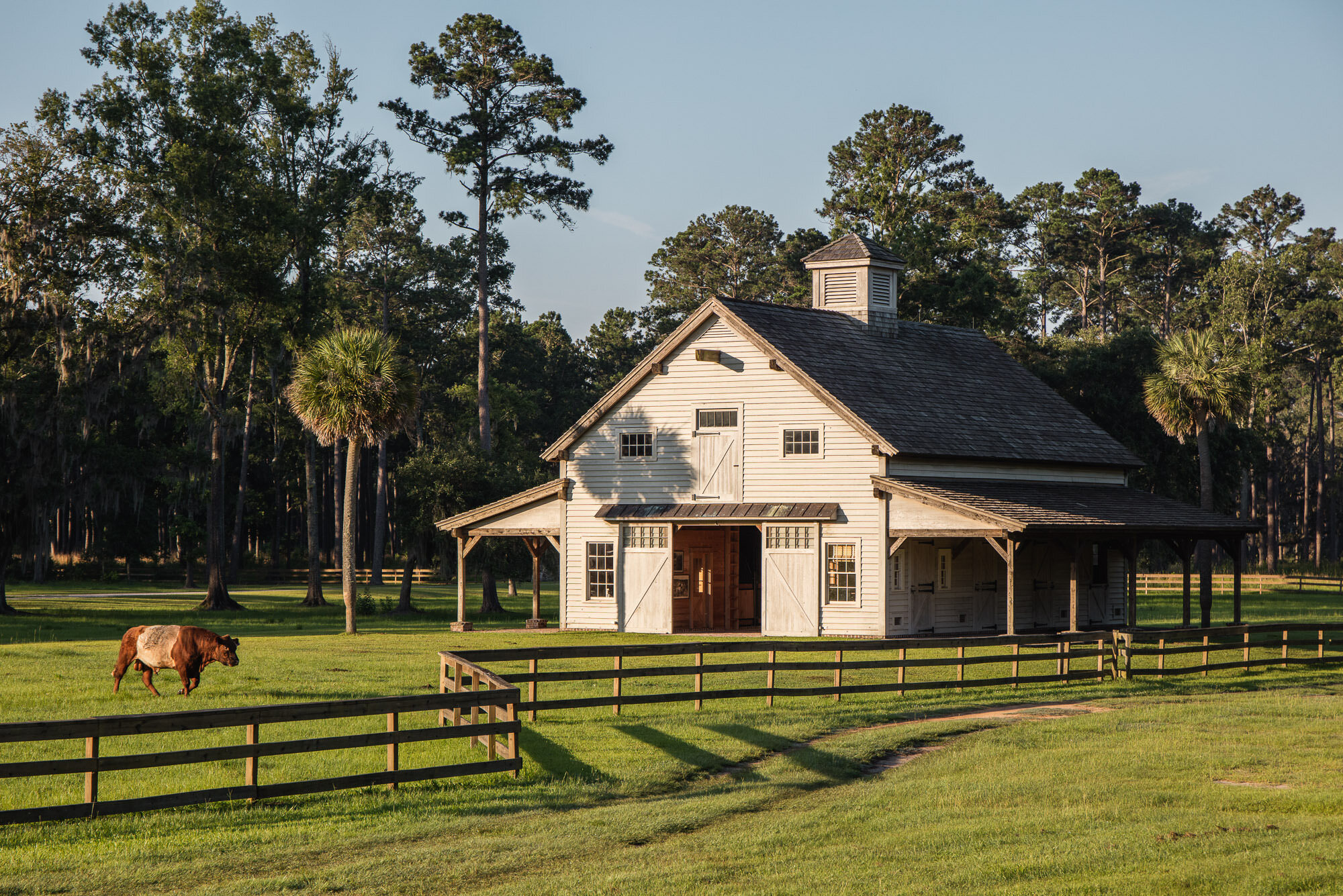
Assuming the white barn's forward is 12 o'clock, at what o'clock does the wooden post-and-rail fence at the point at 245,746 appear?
The wooden post-and-rail fence is roughly at 11 o'clock from the white barn.

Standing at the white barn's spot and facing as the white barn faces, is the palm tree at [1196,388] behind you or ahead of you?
behind

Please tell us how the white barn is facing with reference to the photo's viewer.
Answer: facing the viewer and to the left of the viewer

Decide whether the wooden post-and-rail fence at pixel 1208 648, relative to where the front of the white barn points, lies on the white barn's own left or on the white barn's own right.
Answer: on the white barn's own left

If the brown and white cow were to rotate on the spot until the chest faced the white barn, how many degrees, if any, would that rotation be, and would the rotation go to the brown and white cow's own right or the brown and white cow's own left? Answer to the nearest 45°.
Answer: approximately 45° to the brown and white cow's own left

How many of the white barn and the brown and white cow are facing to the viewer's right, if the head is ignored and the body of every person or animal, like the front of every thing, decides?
1

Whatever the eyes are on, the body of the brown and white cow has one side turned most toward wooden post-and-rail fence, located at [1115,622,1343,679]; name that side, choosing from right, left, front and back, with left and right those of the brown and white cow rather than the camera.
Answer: front

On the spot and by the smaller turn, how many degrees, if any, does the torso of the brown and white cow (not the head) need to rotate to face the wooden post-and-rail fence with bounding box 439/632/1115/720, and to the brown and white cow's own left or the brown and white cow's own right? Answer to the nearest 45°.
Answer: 0° — it already faces it

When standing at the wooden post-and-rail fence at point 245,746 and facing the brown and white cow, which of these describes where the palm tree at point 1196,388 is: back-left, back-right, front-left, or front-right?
front-right

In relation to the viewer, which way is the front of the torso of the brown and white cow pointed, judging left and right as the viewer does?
facing to the right of the viewer

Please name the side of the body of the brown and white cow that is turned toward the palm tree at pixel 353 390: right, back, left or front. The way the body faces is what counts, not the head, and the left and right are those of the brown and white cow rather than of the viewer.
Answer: left

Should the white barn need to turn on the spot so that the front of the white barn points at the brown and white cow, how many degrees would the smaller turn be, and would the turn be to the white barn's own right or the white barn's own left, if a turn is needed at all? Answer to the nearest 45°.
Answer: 0° — it already faces it

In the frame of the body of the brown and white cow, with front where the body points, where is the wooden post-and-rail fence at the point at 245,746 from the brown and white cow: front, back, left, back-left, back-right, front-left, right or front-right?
right

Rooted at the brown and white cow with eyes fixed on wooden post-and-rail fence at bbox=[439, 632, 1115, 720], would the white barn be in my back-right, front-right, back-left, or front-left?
front-left

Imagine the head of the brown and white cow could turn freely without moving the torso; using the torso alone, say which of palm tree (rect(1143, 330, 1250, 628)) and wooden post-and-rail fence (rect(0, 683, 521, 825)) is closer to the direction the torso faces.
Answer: the palm tree
